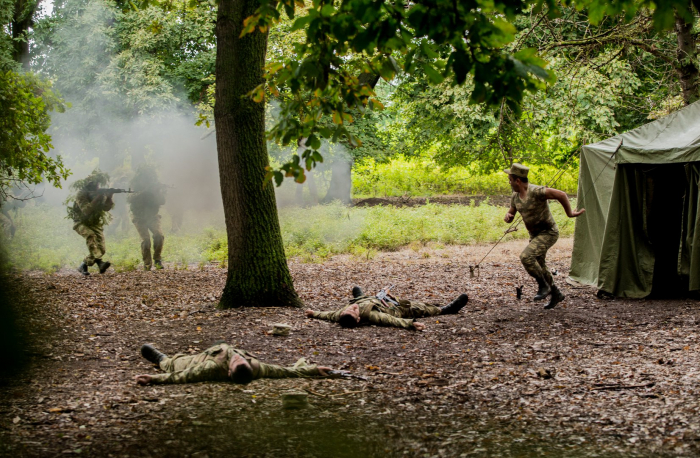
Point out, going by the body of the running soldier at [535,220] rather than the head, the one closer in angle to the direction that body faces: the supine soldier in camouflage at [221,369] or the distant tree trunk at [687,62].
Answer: the supine soldier in camouflage

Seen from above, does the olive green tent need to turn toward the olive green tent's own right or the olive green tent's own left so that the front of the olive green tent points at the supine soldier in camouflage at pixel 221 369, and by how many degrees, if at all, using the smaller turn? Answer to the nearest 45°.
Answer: approximately 45° to the olive green tent's own right

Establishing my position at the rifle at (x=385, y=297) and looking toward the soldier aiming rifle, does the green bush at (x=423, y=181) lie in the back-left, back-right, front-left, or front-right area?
front-right

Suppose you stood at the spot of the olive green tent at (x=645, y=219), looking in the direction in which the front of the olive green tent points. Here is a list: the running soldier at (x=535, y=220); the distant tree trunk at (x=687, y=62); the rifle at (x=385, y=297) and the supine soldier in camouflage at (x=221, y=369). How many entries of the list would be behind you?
1

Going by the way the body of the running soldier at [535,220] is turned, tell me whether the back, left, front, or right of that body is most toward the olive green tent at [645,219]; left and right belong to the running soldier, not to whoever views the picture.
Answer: back

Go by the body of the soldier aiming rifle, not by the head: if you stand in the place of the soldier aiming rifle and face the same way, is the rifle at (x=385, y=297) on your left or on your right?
on your right

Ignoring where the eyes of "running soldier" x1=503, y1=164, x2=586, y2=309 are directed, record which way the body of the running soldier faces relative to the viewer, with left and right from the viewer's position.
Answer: facing the viewer and to the left of the viewer

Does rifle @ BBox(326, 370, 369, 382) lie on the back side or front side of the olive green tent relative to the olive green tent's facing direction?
on the front side

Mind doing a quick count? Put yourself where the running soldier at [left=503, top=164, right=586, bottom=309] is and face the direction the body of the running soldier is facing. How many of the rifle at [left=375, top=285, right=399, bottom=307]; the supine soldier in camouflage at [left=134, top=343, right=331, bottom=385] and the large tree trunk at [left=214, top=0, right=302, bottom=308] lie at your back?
0

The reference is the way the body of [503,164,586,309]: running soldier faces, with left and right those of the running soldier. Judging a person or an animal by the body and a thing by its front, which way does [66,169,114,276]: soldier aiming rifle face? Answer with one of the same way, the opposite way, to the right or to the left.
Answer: the opposite way

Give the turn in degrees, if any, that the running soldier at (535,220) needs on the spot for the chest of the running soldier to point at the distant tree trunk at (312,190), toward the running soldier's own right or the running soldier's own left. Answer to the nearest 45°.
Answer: approximately 90° to the running soldier's own right

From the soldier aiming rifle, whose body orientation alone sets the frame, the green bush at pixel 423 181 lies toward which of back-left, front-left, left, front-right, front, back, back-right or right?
front-left

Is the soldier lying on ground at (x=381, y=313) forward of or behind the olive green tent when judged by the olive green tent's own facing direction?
forward

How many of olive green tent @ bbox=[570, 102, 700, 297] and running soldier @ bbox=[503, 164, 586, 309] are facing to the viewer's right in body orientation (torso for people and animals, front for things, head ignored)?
0

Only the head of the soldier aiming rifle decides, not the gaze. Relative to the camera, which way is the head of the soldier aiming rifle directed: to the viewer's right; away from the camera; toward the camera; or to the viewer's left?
to the viewer's right

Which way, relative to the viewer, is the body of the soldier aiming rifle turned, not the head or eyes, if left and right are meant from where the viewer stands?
facing to the right of the viewer

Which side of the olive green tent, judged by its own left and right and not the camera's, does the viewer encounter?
front

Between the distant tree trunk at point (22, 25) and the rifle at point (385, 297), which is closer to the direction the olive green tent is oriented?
the rifle

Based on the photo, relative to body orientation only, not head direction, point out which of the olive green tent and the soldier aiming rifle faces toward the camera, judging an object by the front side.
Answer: the olive green tent
